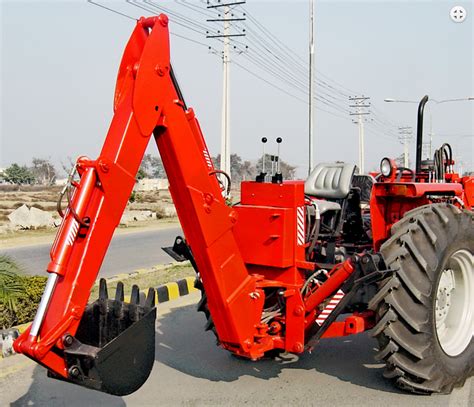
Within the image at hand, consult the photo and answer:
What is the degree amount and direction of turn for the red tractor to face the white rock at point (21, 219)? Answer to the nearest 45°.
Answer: approximately 90° to its left

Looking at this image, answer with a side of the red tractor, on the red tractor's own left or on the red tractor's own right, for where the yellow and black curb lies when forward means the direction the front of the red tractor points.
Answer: on the red tractor's own left

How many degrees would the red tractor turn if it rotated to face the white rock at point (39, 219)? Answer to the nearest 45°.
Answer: approximately 90° to its left

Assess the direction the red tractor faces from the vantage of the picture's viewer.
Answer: facing away from the viewer and to the right of the viewer

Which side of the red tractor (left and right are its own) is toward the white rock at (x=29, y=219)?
left
